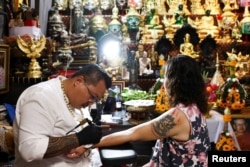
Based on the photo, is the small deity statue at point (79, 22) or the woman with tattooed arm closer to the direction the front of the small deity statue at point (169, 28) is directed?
the woman with tattooed arm

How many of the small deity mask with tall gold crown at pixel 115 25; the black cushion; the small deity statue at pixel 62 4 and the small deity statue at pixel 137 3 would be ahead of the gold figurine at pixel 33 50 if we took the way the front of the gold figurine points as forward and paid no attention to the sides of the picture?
1

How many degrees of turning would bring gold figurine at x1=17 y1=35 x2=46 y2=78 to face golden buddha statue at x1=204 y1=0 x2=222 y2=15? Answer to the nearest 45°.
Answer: approximately 135° to its left

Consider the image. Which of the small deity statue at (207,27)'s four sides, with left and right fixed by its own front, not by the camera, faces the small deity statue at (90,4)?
right

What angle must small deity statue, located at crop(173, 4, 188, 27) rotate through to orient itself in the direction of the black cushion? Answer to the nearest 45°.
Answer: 0° — it already faces it

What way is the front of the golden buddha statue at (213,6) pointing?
toward the camera

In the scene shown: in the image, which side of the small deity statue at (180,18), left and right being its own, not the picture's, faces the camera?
front

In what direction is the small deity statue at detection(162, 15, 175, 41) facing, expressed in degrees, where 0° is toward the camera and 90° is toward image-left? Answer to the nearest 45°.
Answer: approximately 0°

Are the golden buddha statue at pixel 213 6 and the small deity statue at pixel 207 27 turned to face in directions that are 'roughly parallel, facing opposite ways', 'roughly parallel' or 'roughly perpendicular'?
roughly parallel

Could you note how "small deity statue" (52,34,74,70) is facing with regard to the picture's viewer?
facing the viewer

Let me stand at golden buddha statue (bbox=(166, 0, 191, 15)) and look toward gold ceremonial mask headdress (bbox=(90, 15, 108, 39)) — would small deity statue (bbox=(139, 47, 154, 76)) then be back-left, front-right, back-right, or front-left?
front-left

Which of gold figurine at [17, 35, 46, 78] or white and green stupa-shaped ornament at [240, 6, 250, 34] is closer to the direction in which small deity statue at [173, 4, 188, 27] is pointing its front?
the gold figurine

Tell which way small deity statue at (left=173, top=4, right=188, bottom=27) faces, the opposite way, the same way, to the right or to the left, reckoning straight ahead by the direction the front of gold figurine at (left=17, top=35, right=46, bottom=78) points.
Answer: the same way

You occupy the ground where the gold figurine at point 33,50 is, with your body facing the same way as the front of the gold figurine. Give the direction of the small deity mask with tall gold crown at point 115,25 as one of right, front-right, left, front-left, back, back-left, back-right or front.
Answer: back-left

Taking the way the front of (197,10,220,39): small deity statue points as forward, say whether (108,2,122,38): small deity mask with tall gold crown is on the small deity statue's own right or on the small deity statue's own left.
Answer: on the small deity statue's own right
